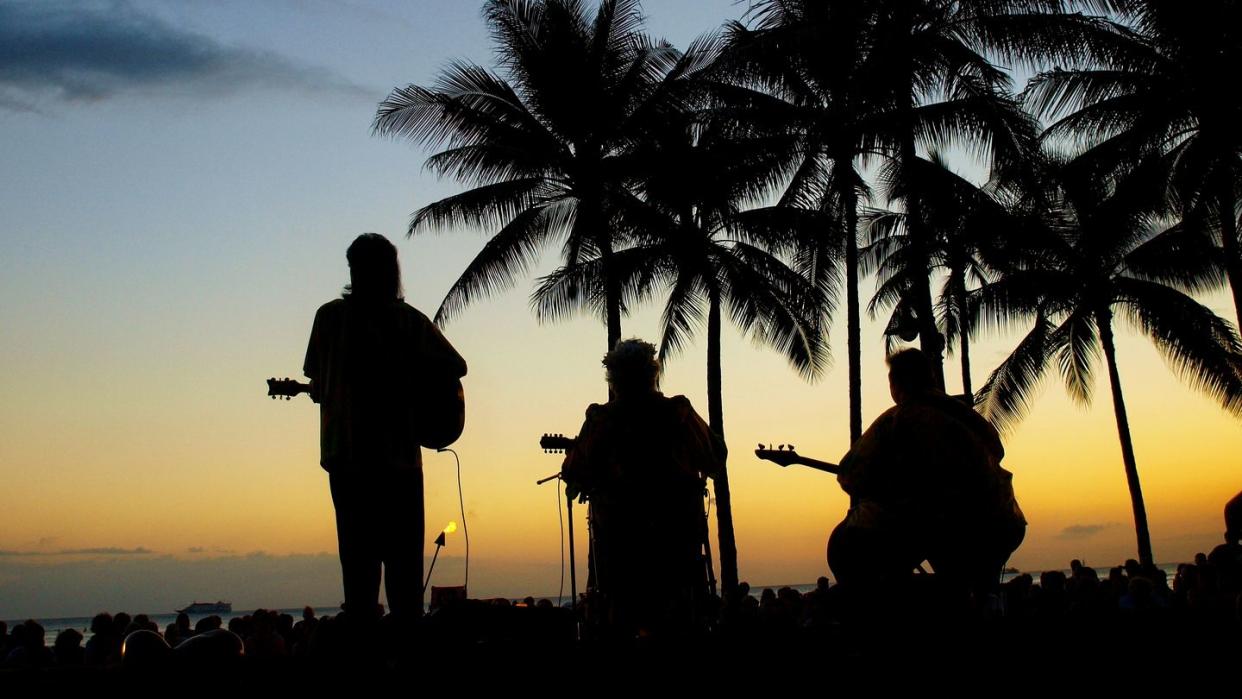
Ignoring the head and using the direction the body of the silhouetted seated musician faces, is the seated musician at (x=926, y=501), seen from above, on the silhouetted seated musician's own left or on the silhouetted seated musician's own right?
on the silhouetted seated musician's own right

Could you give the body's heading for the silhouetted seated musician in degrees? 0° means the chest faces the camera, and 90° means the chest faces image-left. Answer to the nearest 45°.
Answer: approximately 180°

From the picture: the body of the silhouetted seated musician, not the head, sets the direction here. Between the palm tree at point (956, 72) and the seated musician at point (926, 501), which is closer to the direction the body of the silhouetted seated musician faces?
the palm tree

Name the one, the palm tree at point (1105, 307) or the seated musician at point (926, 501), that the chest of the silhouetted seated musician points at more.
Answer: the palm tree

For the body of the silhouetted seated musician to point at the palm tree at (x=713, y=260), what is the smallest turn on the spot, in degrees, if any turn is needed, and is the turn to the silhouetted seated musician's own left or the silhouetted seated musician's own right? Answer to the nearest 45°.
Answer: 0° — they already face it

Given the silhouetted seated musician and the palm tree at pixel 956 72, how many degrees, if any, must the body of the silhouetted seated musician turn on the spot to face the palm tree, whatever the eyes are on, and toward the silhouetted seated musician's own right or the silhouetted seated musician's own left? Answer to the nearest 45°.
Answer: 0° — they already face it

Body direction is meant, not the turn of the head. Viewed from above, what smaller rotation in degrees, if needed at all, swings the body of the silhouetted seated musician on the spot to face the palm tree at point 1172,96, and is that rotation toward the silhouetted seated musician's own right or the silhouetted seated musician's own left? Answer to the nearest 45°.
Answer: approximately 45° to the silhouetted seated musician's own right

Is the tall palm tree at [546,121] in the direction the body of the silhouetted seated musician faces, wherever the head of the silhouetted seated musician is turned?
yes
